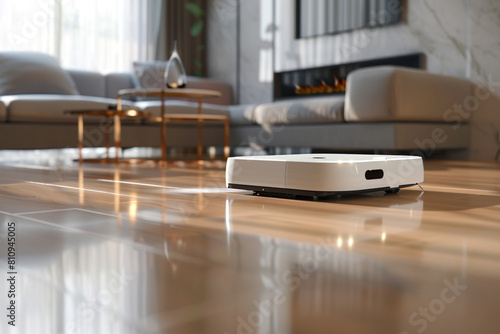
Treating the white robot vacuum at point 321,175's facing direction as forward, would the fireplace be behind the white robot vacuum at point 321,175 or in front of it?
behind

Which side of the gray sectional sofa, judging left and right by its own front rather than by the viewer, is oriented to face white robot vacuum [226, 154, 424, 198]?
front

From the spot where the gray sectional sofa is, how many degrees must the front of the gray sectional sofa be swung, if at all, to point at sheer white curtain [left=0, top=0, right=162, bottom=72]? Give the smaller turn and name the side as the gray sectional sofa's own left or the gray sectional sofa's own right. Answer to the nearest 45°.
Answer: approximately 135° to the gray sectional sofa's own right

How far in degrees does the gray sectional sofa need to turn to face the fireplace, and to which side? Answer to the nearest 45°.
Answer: approximately 180°

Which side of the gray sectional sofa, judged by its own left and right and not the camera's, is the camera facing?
front

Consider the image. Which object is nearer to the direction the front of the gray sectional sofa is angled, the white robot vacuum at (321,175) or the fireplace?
the white robot vacuum

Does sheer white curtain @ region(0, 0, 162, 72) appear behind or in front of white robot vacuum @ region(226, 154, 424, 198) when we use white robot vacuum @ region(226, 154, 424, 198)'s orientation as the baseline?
behind

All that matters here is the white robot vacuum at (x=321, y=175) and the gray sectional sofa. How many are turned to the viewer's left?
0

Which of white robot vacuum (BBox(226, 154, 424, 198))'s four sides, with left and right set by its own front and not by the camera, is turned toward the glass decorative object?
back

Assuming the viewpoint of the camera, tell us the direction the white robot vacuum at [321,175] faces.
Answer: facing the viewer and to the right of the viewer
